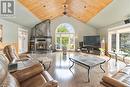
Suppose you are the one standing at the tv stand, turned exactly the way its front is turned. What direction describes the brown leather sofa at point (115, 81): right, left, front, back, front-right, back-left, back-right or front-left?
front-left

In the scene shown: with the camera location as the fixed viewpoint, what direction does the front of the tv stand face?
facing the viewer and to the left of the viewer

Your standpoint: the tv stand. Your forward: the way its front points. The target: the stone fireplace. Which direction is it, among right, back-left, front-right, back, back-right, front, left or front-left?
front-right
